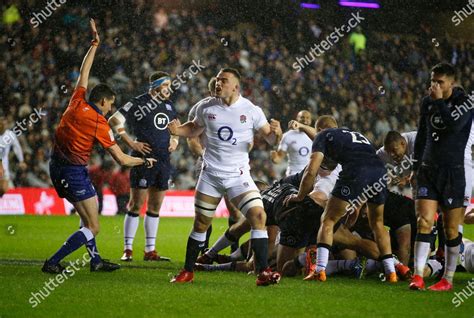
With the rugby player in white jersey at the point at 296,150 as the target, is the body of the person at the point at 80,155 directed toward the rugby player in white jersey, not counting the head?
yes

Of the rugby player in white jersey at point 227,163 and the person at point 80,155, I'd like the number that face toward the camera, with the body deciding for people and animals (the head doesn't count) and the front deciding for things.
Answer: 1

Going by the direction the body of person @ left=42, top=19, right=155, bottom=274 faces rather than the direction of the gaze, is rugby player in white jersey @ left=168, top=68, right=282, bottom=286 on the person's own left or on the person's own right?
on the person's own right

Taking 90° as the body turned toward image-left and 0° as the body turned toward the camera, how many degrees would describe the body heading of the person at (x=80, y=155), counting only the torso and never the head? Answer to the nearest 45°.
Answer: approximately 225°

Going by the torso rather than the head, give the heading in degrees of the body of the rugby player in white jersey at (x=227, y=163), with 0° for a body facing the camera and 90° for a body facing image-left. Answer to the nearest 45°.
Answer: approximately 0°

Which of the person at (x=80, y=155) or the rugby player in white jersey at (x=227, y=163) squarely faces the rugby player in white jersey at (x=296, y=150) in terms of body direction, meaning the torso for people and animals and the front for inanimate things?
the person

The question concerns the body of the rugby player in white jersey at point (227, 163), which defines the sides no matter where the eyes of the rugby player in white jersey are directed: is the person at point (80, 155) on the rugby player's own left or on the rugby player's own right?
on the rugby player's own right
